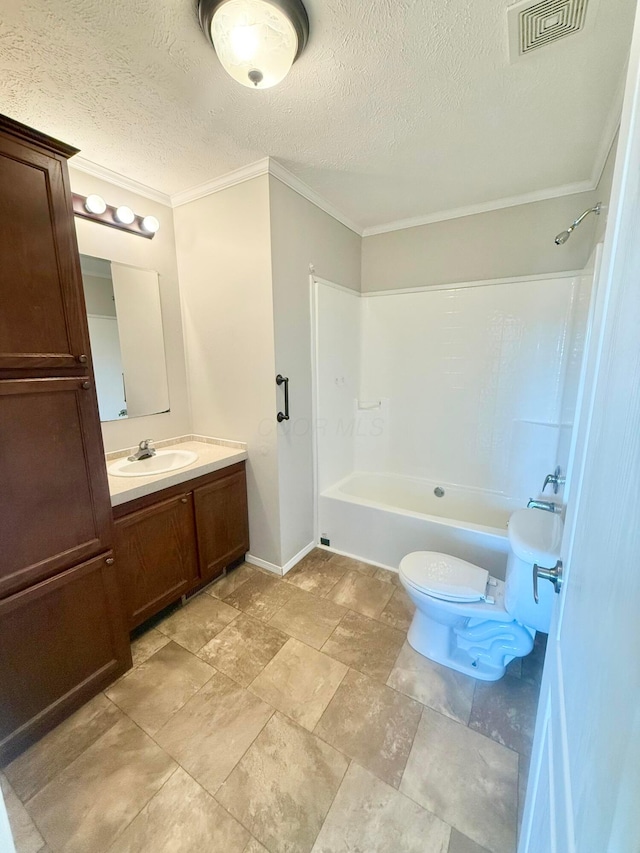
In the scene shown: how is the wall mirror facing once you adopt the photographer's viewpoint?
facing the viewer and to the right of the viewer

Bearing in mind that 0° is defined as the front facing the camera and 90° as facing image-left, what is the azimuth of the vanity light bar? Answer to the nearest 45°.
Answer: approximately 315°

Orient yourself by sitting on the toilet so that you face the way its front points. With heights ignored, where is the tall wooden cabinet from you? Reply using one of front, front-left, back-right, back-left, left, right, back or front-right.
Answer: front-left

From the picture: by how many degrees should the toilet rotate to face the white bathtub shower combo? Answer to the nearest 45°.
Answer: approximately 90° to its right

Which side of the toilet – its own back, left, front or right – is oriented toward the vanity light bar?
front

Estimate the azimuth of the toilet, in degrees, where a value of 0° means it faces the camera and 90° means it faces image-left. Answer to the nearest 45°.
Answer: approximately 90°

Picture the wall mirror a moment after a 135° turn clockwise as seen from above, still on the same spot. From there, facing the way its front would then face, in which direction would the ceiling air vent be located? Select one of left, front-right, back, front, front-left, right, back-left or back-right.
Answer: back-left

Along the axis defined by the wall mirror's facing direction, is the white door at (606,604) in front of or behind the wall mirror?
in front

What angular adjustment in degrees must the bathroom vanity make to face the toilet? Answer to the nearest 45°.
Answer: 0° — it already faces it

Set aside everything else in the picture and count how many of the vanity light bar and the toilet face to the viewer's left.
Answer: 1

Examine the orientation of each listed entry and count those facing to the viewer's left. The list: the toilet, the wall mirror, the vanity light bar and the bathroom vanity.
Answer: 1

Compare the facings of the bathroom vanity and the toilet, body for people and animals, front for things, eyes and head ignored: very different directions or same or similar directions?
very different directions

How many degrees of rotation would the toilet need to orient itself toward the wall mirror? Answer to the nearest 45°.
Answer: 0° — it already faces it
